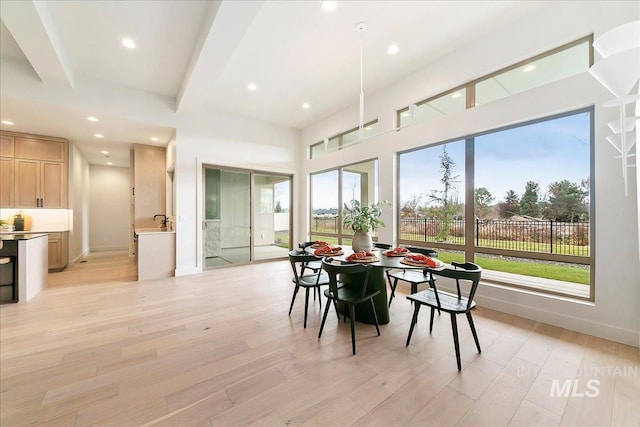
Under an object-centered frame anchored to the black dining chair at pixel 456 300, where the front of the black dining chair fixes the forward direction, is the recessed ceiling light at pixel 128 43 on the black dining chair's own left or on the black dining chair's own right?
on the black dining chair's own left

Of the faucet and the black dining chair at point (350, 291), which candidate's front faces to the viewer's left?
the faucet

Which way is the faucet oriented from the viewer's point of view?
to the viewer's left

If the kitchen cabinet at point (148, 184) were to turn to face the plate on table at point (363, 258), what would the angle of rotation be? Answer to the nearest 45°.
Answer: approximately 90° to its left

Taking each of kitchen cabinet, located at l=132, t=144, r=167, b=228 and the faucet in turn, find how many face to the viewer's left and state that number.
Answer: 2

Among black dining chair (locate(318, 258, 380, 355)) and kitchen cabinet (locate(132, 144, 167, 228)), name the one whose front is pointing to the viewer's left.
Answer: the kitchen cabinet

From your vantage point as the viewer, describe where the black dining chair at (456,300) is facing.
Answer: facing away from the viewer and to the left of the viewer

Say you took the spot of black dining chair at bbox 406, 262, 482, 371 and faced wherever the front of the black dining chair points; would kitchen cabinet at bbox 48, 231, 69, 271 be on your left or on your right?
on your left

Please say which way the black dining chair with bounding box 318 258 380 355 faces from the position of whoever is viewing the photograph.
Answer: facing away from the viewer and to the right of the viewer

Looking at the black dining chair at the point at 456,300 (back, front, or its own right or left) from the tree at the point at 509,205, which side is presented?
right

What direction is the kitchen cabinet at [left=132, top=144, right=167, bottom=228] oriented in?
to the viewer's left
